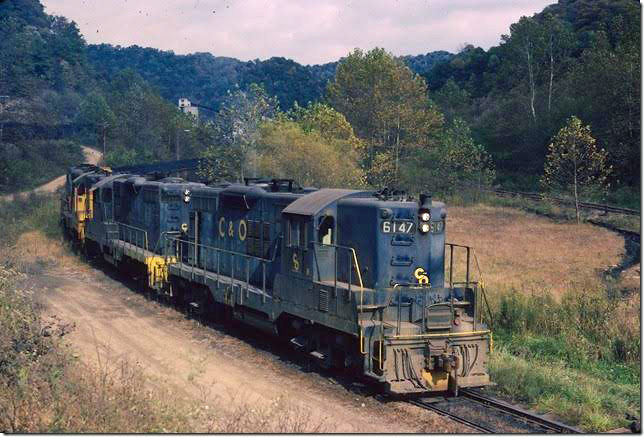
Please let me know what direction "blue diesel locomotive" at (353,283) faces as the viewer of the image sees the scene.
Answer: facing the viewer and to the right of the viewer

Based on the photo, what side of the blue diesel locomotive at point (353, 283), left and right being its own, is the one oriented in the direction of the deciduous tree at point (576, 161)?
left
